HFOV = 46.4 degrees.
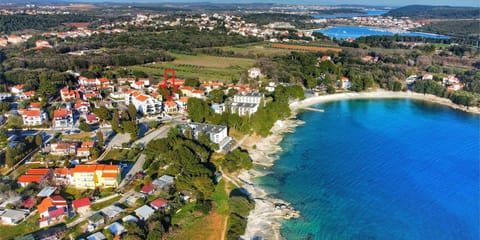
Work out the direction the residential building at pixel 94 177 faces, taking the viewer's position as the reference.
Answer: facing the viewer

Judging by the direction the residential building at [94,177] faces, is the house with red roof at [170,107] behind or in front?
behind

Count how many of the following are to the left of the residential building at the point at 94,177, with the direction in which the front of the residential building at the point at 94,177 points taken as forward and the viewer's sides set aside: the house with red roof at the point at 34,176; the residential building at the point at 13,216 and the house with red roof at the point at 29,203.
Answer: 0

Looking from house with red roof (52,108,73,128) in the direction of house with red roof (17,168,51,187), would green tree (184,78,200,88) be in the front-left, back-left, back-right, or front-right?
back-left

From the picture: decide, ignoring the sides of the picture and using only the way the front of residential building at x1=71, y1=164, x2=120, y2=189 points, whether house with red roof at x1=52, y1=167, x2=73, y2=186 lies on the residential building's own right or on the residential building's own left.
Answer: on the residential building's own right

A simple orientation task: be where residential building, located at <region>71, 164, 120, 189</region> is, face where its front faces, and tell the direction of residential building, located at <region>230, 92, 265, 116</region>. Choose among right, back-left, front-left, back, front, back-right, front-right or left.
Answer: back-left

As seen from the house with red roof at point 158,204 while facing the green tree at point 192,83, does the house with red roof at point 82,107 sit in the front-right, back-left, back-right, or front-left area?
front-left

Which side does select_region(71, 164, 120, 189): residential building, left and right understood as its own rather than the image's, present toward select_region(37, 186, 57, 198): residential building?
right

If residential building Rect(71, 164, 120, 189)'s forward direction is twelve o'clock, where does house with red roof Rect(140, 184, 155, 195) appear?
The house with red roof is roughly at 10 o'clock from the residential building.

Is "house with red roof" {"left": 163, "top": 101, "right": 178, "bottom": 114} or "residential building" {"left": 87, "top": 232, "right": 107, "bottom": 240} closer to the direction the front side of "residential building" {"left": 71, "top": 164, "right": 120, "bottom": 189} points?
the residential building

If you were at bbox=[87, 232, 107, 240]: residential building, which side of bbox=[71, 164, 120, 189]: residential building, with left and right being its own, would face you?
front

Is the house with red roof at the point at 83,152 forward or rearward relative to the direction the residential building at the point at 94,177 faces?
rearward

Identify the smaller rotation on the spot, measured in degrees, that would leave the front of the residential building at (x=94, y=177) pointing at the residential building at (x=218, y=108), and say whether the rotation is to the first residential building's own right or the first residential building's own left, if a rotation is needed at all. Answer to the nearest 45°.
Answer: approximately 135° to the first residential building's own left

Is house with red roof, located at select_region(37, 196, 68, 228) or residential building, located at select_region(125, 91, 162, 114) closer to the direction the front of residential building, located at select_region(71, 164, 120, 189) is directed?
the house with red roof

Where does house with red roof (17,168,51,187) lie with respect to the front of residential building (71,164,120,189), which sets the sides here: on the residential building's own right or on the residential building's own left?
on the residential building's own right

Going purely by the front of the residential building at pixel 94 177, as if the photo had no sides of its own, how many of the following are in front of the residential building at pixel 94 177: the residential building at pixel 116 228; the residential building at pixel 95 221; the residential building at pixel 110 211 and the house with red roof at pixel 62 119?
3
